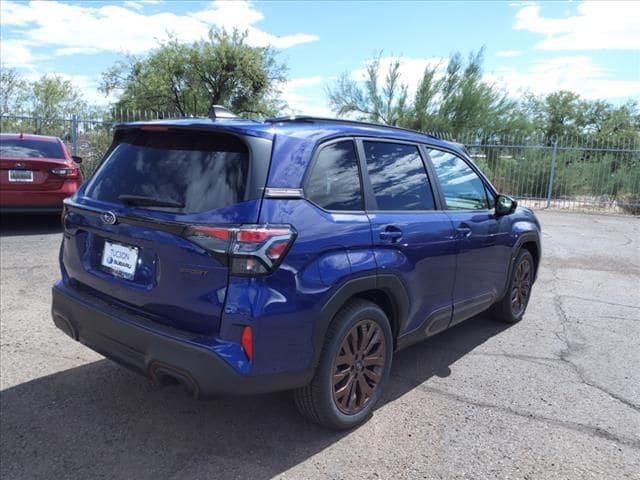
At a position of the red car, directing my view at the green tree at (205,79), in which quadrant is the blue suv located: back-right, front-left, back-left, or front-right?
back-right

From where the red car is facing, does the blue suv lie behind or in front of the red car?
behind

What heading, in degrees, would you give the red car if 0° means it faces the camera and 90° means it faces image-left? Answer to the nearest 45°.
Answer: approximately 180°

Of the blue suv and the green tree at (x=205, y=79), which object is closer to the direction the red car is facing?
the green tree

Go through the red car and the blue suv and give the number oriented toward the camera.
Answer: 0

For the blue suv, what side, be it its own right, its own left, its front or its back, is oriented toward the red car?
left

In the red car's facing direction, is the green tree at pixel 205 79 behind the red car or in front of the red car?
in front

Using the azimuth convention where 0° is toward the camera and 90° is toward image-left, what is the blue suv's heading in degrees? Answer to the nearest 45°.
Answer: approximately 225°

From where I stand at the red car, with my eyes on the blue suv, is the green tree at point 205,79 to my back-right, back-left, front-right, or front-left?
back-left

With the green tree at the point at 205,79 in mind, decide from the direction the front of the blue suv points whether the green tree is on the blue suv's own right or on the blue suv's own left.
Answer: on the blue suv's own left
